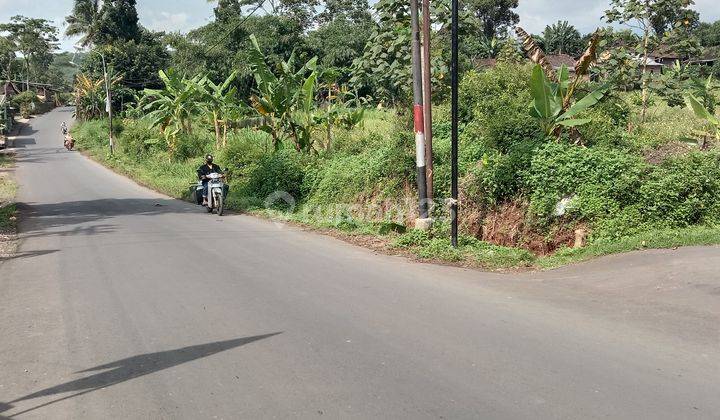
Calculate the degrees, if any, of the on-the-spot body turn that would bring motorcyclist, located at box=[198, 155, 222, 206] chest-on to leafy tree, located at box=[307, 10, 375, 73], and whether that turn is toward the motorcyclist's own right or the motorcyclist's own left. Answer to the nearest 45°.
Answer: approximately 135° to the motorcyclist's own left

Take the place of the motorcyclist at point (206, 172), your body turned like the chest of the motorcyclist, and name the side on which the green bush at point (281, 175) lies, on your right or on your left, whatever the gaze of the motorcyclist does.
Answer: on your left

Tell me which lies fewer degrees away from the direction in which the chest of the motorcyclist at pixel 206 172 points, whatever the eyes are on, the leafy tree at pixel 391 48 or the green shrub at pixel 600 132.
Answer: the green shrub

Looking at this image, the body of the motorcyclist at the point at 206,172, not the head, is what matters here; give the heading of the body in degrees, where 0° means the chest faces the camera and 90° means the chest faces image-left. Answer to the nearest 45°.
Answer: approximately 315°

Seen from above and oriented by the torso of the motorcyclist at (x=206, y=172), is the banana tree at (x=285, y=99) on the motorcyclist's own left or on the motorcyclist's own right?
on the motorcyclist's own left

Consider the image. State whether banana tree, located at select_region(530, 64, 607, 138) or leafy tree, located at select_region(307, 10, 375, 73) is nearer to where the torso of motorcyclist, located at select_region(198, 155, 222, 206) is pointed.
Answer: the banana tree

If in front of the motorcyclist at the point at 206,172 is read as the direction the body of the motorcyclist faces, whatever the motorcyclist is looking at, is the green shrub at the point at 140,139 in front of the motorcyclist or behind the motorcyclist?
behind

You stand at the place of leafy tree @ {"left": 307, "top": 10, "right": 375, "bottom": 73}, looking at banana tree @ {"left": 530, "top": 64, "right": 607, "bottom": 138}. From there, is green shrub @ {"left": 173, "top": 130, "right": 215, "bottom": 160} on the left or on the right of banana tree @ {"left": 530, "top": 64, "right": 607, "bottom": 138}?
right

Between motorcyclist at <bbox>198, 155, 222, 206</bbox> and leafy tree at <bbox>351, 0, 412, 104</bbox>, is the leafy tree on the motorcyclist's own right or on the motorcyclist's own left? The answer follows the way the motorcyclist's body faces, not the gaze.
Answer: on the motorcyclist's own left

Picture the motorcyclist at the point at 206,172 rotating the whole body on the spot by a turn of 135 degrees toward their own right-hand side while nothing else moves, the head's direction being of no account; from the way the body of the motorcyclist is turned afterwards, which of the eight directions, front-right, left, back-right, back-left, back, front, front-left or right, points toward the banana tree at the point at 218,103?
right
